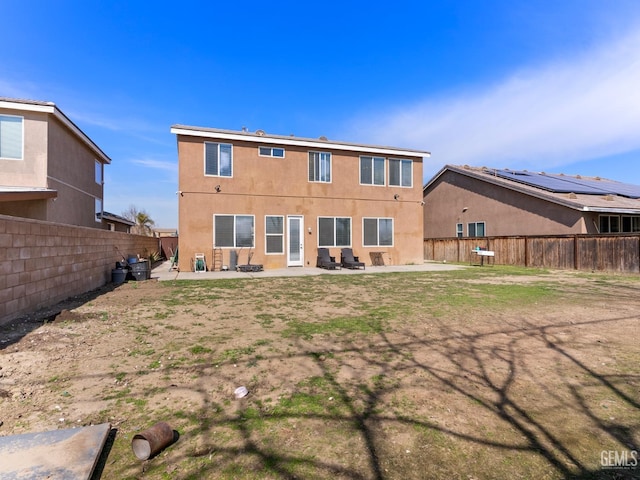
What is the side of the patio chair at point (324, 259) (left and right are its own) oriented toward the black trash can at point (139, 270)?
right

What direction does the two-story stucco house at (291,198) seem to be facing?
away from the camera

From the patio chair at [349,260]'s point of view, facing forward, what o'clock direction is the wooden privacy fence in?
The wooden privacy fence is roughly at 10 o'clock from the patio chair.

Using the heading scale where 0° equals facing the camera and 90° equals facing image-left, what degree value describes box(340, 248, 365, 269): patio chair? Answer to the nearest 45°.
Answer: approximately 315°

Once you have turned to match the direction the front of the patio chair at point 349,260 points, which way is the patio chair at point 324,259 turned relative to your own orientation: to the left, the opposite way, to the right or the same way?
the same way

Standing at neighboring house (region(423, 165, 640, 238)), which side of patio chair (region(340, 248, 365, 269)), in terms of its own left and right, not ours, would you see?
left

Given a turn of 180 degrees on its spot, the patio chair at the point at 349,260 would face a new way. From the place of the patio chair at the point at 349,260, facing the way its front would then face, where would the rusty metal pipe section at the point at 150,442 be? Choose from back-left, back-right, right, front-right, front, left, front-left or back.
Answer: back-left

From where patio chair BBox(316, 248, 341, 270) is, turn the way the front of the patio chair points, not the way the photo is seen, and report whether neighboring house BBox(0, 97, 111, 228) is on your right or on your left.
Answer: on your right

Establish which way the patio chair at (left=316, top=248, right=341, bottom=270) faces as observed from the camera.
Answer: facing the viewer and to the right of the viewer

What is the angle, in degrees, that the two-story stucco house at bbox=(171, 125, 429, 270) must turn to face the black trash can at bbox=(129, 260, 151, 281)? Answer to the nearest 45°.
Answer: approximately 135° to its left

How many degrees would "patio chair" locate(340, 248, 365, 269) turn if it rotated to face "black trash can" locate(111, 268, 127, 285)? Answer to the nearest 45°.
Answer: approximately 90° to its right

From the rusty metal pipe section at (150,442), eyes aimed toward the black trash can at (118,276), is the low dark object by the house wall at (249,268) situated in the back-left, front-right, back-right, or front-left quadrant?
front-right

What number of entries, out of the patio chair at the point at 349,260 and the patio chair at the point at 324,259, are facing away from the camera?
0
